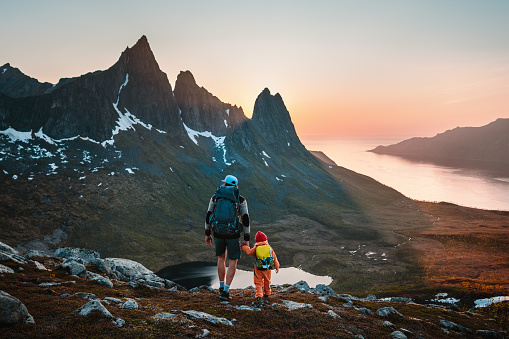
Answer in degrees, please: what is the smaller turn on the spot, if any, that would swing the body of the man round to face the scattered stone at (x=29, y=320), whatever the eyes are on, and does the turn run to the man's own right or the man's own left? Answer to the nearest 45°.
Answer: approximately 135° to the man's own left

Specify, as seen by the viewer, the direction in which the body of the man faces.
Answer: away from the camera

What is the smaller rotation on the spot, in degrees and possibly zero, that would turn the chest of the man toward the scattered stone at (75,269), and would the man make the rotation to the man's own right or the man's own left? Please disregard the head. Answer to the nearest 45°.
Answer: approximately 45° to the man's own left

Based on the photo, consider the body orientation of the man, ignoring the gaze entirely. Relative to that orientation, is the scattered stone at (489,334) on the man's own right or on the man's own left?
on the man's own right

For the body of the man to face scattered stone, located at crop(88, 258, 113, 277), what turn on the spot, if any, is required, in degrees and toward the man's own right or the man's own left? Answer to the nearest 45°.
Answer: approximately 45° to the man's own left

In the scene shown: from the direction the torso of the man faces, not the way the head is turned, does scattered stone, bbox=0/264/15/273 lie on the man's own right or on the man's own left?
on the man's own left

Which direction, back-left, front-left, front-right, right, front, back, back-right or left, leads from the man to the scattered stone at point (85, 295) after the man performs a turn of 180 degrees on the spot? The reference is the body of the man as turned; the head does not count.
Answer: right
